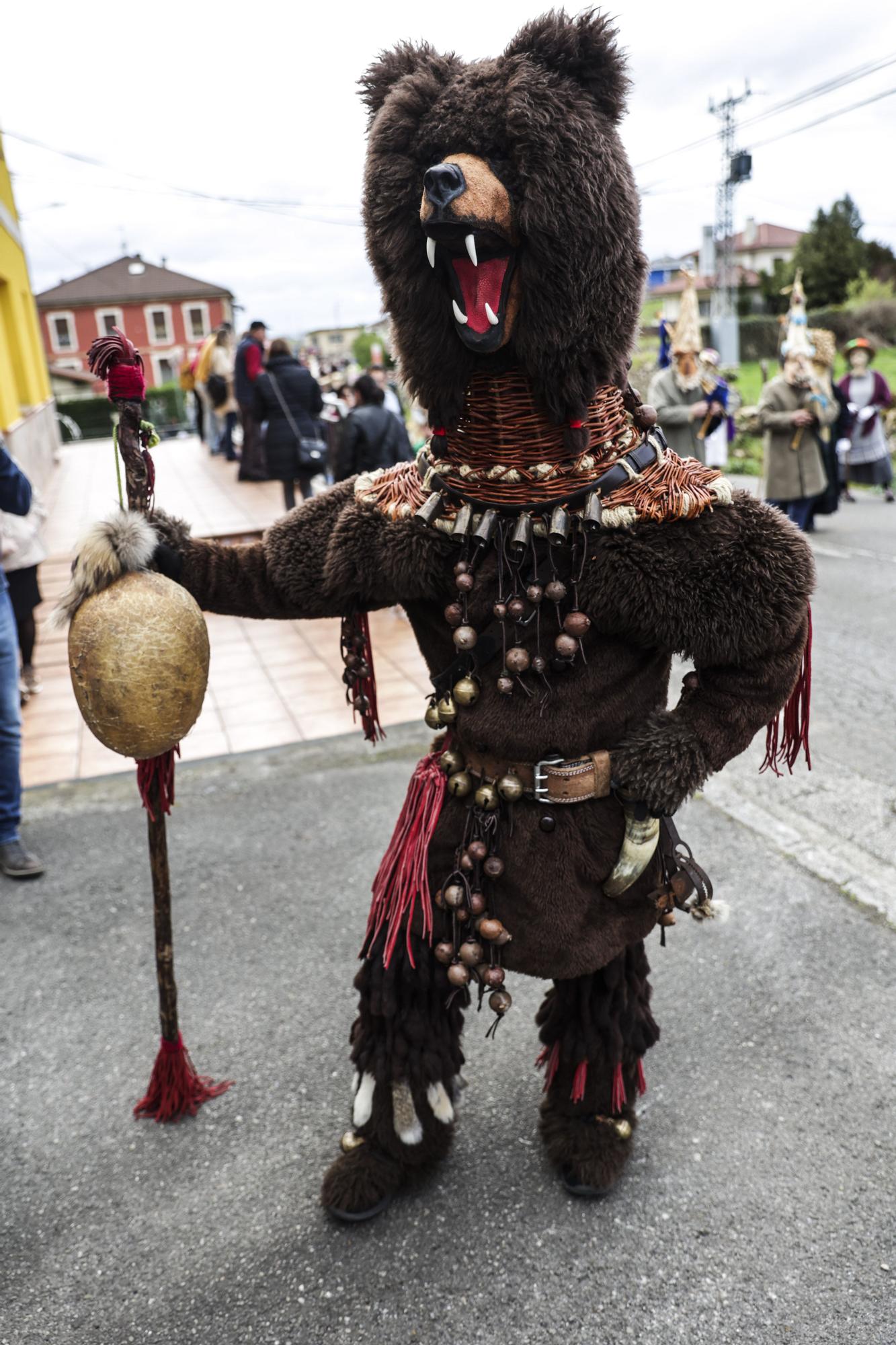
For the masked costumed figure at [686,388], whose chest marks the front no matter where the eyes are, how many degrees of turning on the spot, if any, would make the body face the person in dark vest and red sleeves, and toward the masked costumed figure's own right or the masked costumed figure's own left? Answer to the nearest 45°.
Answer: approximately 135° to the masked costumed figure's own right

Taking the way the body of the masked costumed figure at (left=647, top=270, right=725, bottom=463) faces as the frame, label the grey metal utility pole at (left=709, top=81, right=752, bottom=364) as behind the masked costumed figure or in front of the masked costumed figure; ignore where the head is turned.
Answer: behind

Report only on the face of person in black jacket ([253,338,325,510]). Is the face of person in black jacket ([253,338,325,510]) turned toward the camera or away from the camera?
away from the camera

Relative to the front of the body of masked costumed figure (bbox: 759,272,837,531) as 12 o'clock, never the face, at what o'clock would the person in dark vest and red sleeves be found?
The person in dark vest and red sleeves is roughly at 3 o'clock from the masked costumed figure.

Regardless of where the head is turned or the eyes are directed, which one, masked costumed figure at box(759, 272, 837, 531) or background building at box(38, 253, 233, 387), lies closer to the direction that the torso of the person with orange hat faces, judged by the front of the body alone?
the masked costumed figure

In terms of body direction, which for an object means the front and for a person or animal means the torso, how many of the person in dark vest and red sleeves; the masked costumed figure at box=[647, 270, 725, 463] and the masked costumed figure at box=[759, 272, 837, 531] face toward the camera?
2

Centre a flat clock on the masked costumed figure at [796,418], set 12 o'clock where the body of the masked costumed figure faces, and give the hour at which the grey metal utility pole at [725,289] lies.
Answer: The grey metal utility pole is roughly at 6 o'clock from the masked costumed figure.
